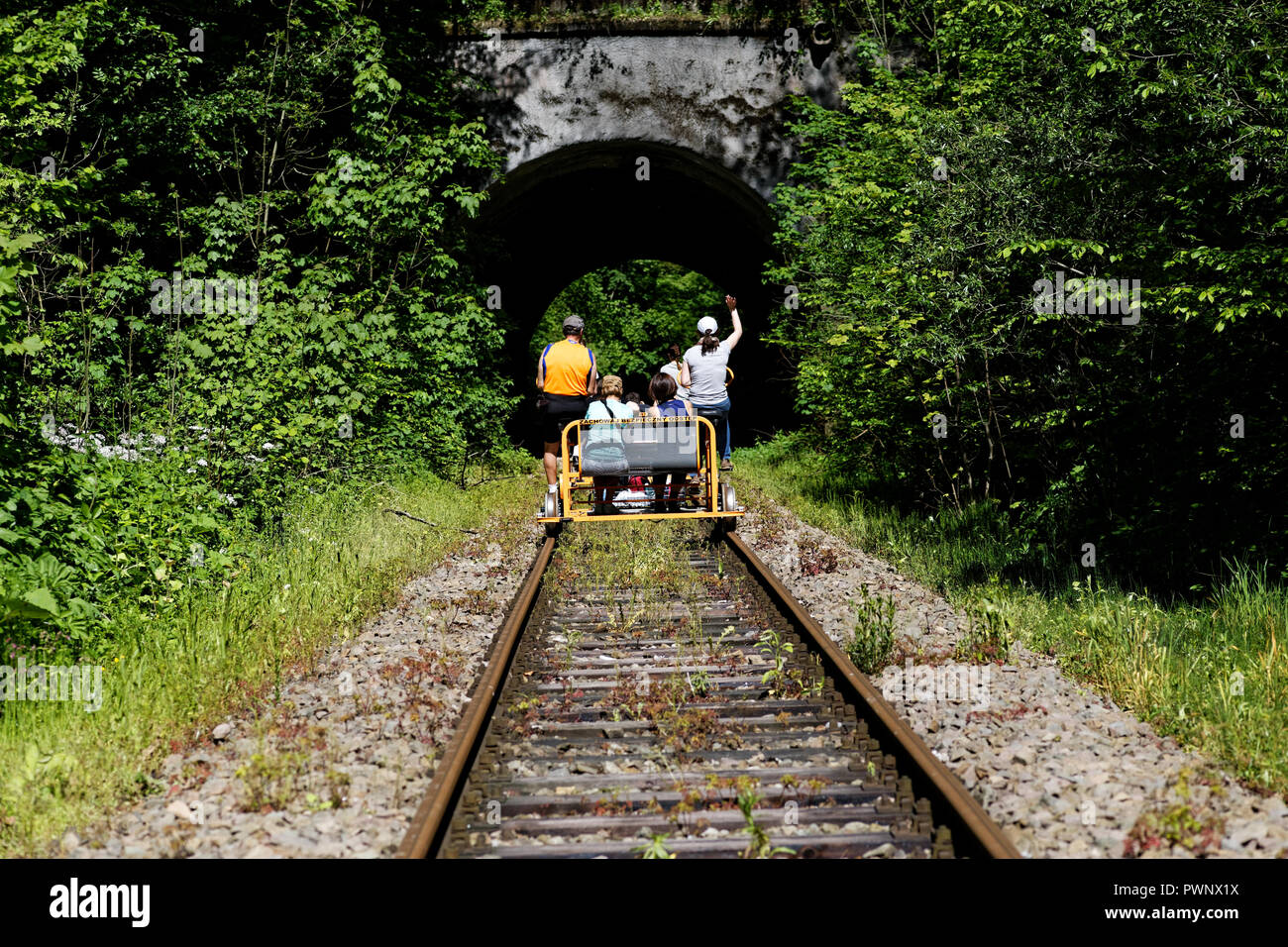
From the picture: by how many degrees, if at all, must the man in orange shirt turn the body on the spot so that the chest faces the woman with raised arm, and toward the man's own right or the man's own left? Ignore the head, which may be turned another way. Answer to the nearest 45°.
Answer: approximately 90° to the man's own right

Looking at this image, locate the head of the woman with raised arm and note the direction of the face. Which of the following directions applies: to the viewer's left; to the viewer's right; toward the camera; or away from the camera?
away from the camera

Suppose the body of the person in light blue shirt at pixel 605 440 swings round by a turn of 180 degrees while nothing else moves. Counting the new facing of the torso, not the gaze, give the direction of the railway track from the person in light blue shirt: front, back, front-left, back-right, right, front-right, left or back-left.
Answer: front

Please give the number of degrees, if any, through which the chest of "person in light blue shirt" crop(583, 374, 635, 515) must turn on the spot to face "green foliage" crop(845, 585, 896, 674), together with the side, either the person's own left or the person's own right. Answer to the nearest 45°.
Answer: approximately 180°

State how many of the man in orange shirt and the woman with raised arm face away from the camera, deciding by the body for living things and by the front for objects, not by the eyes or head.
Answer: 2

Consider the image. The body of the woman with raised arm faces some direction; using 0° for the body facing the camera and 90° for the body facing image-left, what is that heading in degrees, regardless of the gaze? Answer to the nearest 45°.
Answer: approximately 180°

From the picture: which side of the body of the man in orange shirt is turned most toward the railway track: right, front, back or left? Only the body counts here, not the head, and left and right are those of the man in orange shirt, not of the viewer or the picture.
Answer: back

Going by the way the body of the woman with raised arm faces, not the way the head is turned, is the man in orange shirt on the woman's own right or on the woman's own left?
on the woman's own left

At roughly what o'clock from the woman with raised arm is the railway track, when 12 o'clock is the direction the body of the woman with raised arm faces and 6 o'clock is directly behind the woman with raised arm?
The railway track is roughly at 6 o'clock from the woman with raised arm.

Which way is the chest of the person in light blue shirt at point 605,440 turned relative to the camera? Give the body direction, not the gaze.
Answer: away from the camera

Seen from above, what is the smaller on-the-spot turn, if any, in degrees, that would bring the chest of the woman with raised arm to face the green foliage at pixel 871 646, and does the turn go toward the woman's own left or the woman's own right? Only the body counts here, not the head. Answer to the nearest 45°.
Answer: approximately 180°

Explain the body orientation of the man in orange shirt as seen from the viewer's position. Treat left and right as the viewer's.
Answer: facing away from the viewer
